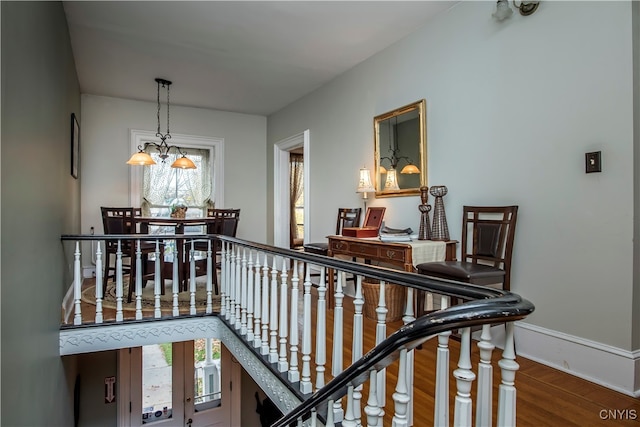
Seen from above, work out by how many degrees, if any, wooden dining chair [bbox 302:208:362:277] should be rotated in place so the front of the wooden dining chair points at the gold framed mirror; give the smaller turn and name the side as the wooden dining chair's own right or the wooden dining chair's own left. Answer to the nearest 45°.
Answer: approximately 90° to the wooden dining chair's own left

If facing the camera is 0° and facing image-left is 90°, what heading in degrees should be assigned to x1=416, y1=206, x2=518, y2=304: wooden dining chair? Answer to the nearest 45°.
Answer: approximately 45°

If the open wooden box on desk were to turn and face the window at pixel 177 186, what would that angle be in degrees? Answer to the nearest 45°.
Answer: approximately 90° to its right

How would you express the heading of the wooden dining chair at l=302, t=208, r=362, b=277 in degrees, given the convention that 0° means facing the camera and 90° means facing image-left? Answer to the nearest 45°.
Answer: approximately 45°

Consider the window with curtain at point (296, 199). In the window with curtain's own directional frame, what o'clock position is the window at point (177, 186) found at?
The window at point (177, 186) is roughly at 2 o'clock from the window with curtain.

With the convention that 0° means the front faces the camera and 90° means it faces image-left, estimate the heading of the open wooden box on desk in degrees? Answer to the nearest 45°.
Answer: approximately 45°

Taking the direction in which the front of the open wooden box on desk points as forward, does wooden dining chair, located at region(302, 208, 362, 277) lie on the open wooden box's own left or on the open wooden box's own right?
on the open wooden box's own right

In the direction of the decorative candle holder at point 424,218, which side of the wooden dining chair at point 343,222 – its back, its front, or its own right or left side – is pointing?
left
